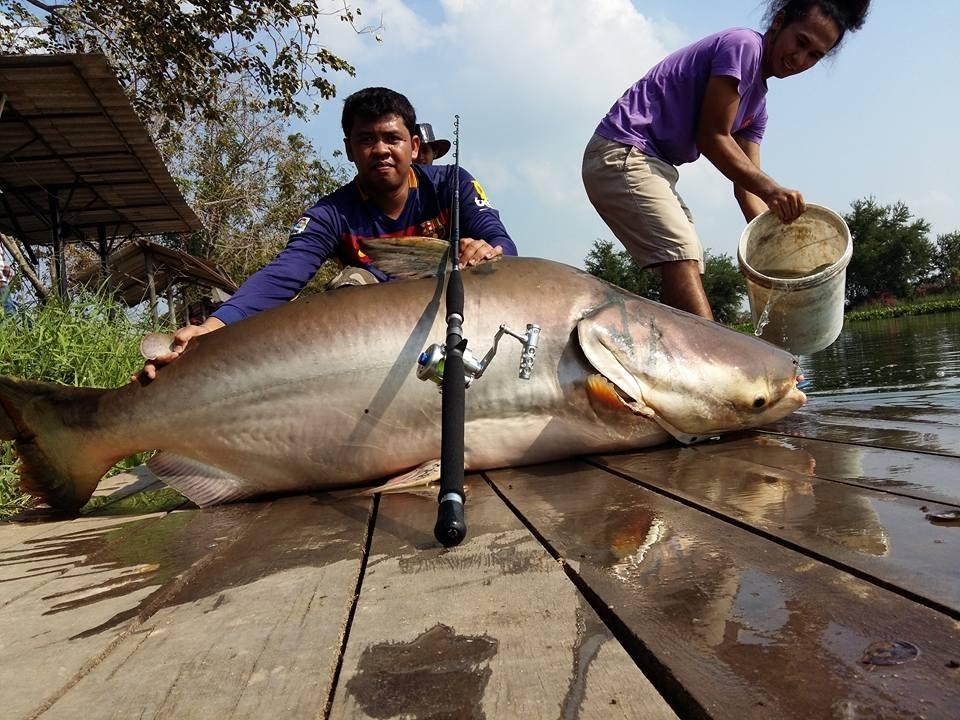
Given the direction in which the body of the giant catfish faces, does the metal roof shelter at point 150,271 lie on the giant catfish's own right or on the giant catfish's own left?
on the giant catfish's own left

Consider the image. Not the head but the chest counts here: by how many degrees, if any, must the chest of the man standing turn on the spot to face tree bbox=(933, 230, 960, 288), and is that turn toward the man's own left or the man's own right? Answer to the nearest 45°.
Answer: approximately 90° to the man's own left

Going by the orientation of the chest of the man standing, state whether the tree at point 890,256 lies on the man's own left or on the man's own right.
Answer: on the man's own left

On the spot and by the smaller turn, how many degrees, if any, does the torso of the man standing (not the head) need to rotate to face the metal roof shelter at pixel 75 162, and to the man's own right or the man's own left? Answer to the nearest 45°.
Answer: approximately 180°

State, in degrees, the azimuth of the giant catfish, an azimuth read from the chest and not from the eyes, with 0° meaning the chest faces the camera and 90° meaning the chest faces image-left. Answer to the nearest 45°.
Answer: approximately 270°

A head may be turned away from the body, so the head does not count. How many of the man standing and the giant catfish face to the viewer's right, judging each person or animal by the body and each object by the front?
2

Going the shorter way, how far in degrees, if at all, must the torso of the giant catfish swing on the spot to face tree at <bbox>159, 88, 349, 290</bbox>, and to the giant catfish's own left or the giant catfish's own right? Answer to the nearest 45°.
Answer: approximately 90° to the giant catfish's own left

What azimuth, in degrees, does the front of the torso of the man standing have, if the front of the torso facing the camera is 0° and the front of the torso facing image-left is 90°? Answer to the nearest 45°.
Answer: approximately 270°
